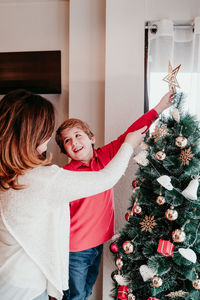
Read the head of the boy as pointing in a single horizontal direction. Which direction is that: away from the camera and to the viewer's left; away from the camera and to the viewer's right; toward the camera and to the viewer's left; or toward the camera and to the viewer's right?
toward the camera and to the viewer's left

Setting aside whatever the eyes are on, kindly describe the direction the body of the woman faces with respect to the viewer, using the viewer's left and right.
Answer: facing away from the viewer and to the right of the viewer

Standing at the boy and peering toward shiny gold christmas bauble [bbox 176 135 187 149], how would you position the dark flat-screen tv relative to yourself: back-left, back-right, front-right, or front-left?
back-left

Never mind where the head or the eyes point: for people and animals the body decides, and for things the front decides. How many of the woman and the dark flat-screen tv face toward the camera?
1

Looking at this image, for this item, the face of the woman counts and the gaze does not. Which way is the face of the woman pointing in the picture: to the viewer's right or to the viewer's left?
to the viewer's right

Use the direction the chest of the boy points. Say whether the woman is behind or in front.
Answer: in front

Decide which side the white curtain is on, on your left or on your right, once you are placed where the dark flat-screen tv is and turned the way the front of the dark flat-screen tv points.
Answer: on your left

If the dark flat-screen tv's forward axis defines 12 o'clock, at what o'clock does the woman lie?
The woman is roughly at 12 o'clock from the dark flat-screen tv.
